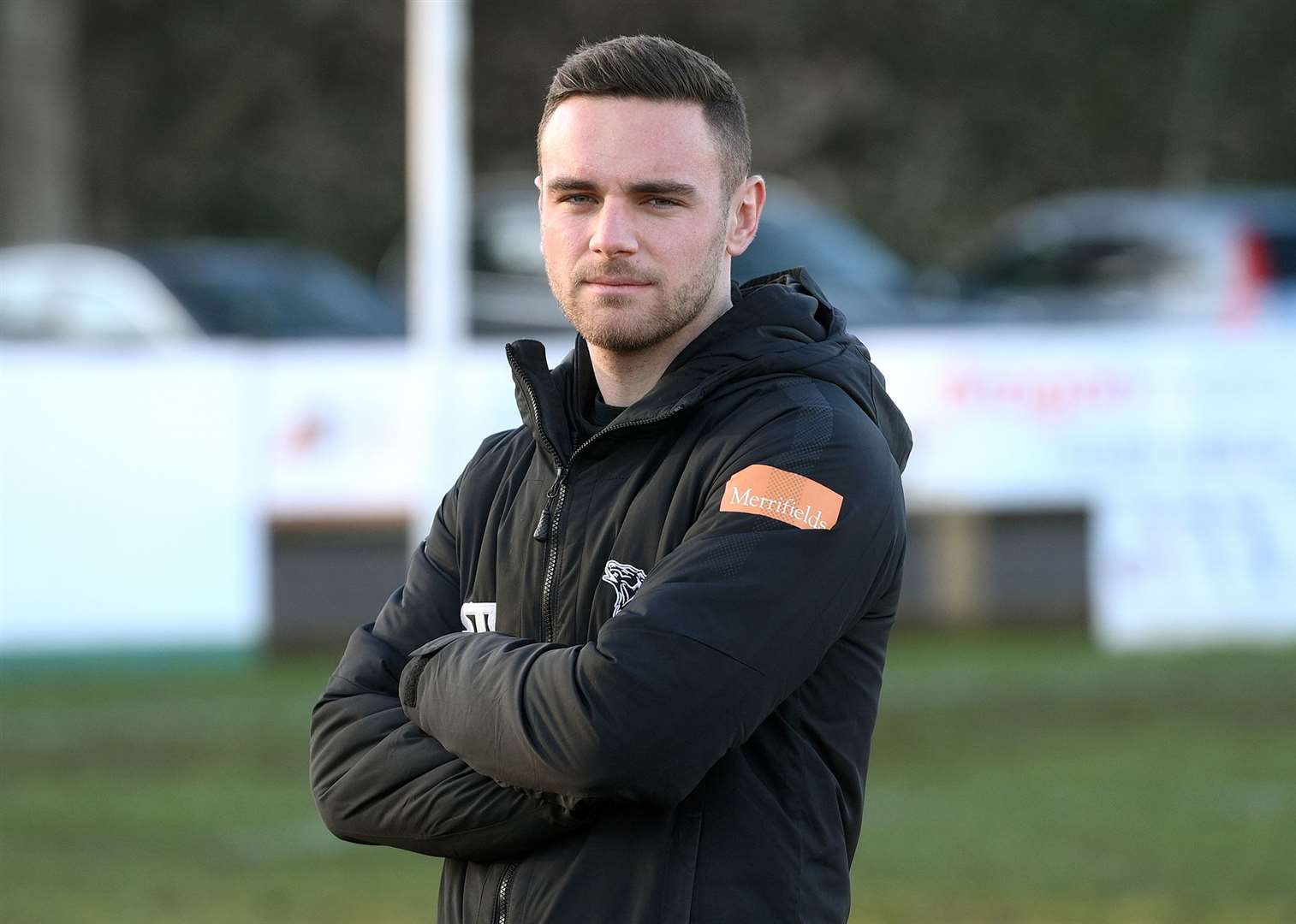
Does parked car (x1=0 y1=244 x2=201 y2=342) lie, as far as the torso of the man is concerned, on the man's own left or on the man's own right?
on the man's own right

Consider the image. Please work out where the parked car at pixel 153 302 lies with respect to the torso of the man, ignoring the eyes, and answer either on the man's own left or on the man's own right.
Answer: on the man's own right

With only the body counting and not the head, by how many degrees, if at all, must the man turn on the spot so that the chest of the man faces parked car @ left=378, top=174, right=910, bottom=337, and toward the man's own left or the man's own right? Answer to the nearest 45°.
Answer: approximately 135° to the man's own right

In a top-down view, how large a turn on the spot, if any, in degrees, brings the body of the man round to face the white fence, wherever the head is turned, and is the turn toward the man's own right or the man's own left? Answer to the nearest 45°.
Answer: approximately 135° to the man's own right

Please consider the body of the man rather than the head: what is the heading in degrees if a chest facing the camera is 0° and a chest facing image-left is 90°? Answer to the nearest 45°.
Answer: approximately 45°
